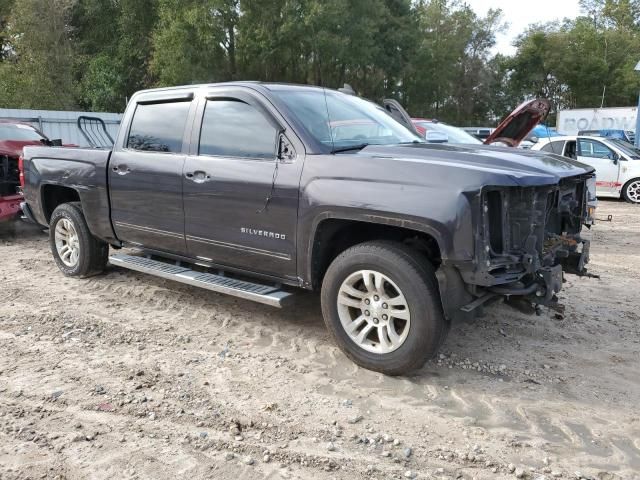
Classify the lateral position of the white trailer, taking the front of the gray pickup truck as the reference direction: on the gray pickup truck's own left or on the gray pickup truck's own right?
on the gray pickup truck's own left

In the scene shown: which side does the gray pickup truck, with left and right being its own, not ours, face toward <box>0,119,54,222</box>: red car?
back

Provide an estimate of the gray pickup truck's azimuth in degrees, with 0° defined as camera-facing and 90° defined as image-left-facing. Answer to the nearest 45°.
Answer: approximately 315°
